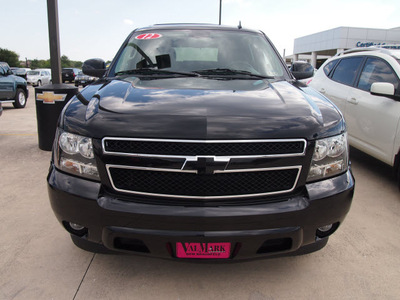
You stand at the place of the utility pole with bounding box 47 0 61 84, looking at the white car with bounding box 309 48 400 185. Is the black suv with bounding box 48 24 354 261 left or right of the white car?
right

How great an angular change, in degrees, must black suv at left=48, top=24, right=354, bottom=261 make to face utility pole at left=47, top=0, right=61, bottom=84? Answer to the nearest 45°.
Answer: approximately 135° to its right

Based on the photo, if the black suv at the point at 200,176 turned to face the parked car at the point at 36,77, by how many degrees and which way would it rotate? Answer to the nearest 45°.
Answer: approximately 135° to its right

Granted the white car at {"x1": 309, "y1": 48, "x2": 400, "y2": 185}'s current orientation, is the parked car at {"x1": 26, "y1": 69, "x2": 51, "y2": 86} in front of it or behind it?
behind

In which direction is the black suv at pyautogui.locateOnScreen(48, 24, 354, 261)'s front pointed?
toward the camera

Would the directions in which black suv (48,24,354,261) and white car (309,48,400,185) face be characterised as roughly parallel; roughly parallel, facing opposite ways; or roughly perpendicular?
roughly parallel

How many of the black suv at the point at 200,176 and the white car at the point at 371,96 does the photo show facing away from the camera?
0
